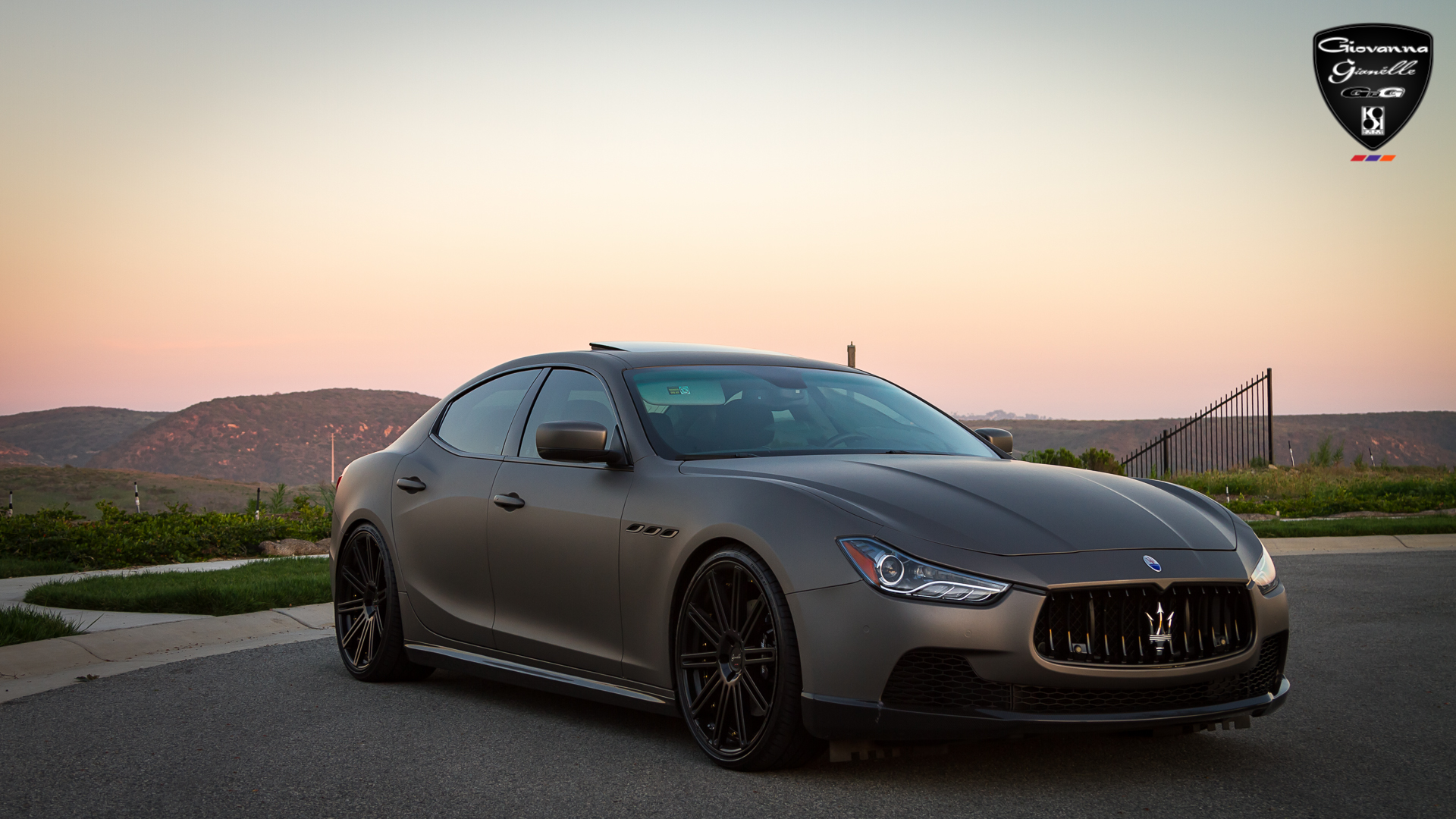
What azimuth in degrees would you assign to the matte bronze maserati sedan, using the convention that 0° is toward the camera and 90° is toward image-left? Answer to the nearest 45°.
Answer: approximately 315°

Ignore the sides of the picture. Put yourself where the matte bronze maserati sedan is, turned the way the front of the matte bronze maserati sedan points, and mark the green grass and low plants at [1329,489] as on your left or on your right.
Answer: on your left

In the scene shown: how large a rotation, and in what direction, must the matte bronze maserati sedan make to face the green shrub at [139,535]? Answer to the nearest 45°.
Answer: approximately 180°

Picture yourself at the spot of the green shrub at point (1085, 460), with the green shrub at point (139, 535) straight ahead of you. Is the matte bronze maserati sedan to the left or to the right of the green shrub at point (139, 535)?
left

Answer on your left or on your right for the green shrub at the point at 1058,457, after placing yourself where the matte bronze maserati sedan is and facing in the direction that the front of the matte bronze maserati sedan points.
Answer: on your left
